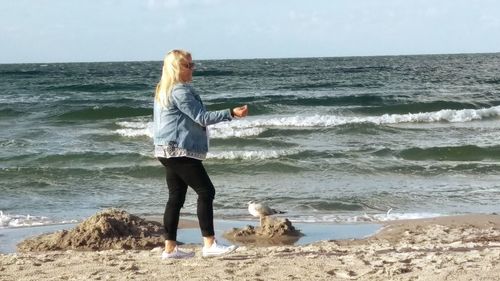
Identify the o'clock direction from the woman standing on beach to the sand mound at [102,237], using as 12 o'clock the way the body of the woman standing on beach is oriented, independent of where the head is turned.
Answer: The sand mound is roughly at 8 o'clock from the woman standing on beach.

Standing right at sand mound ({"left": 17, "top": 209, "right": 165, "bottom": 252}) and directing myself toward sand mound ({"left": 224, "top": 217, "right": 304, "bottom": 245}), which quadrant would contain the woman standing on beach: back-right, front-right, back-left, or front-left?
front-right

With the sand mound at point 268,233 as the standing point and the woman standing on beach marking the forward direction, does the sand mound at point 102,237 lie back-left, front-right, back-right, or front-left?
front-right

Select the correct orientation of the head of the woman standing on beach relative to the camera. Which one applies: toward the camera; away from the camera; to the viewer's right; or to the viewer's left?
to the viewer's right

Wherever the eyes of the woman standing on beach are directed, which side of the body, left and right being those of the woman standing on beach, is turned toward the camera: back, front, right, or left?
right

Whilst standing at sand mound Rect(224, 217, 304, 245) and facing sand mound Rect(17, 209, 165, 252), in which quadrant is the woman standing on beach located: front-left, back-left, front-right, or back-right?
front-left

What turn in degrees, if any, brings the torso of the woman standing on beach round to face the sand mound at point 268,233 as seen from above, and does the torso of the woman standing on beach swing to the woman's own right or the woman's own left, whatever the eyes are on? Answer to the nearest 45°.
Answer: approximately 45° to the woman's own left
